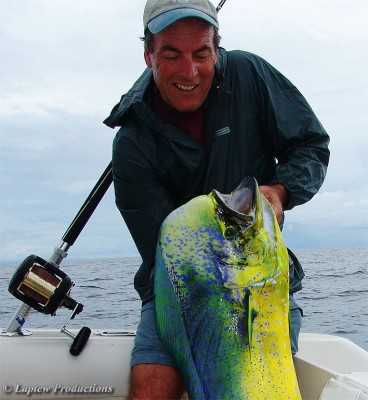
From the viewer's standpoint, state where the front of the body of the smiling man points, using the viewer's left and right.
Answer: facing the viewer

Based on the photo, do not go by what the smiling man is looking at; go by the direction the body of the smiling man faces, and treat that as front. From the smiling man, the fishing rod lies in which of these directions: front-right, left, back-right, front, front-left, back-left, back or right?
right

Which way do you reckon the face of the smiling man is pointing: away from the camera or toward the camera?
toward the camera
